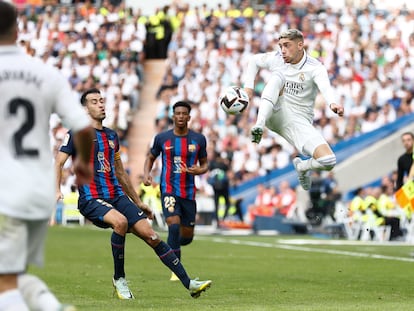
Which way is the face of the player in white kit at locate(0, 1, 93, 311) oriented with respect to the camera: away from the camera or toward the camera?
away from the camera

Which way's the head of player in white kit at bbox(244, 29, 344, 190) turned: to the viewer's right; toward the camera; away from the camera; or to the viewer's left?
to the viewer's left

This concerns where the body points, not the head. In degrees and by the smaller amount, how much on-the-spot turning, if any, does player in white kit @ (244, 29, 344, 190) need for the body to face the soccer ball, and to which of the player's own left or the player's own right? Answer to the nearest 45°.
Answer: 0° — they already face it

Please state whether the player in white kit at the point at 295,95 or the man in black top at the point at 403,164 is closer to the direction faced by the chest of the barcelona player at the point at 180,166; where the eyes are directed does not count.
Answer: the player in white kit

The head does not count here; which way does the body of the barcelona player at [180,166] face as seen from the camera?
toward the camera

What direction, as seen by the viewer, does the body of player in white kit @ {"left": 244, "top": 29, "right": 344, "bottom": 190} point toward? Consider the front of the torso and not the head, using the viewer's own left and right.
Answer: facing the viewer and to the left of the viewer

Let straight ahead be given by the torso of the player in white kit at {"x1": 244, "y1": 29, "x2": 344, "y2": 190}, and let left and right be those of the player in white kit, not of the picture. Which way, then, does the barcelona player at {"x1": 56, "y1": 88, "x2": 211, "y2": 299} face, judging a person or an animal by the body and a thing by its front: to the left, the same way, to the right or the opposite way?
to the left

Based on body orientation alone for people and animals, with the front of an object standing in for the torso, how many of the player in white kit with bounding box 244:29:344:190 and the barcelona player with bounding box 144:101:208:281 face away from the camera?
0

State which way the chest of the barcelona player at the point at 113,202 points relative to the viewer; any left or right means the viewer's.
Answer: facing the viewer and to the right of the viewer

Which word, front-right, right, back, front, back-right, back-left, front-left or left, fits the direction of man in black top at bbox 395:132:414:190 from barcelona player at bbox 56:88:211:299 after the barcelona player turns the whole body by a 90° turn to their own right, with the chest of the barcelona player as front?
back
